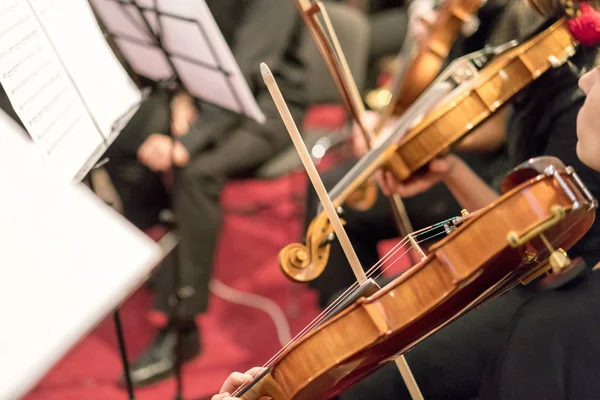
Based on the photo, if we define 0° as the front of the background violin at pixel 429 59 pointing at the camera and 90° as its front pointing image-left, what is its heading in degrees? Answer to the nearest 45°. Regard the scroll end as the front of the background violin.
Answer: approximately 90°

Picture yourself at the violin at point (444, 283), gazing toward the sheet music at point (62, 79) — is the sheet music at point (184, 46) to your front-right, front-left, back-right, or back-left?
front-right

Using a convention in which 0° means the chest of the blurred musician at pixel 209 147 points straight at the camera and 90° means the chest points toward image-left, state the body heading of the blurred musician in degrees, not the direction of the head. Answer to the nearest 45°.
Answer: approximately 45°

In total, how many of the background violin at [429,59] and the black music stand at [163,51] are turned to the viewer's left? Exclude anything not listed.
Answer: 1

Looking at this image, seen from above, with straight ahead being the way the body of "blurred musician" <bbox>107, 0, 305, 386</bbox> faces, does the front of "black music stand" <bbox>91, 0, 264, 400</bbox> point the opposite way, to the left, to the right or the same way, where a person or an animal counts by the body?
the opposite way

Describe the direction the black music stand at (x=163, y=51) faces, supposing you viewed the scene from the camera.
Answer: facing away from the viewer and to the right of the viewer

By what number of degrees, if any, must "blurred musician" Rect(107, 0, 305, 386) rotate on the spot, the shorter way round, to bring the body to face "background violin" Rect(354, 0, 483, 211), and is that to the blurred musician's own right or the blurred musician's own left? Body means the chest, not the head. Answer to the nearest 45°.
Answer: approximately 90° to the blurred musician's own left

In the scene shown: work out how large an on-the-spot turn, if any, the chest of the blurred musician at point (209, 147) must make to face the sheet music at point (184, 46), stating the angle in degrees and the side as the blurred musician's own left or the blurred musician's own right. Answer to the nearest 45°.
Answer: approximately 45° to the blurred musician's own left
